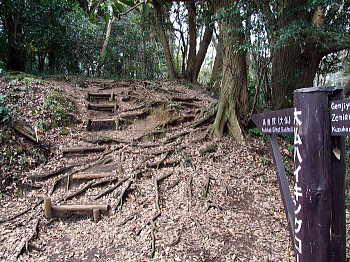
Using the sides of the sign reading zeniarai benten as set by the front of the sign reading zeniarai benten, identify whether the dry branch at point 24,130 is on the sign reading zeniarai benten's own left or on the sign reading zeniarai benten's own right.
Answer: on the sign reading zeniarai benten's own right

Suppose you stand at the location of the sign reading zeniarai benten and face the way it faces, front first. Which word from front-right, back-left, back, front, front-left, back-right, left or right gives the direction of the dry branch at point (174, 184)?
back-right

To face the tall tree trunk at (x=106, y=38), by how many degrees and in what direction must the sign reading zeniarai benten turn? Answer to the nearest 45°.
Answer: approximately 135° to its right

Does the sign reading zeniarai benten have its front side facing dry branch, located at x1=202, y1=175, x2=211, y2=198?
no

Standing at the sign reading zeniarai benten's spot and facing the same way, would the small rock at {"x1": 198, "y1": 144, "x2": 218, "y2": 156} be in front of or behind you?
behind

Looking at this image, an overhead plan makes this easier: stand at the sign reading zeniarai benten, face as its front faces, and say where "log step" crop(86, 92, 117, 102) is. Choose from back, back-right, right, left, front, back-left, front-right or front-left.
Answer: back-right

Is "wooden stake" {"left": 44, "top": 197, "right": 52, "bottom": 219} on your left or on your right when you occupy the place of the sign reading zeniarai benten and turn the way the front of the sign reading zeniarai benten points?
on your right

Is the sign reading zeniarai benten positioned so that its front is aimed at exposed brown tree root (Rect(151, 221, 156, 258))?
no

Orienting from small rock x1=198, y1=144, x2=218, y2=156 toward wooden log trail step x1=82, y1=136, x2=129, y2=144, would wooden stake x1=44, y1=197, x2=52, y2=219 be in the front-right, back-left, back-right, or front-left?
front-left

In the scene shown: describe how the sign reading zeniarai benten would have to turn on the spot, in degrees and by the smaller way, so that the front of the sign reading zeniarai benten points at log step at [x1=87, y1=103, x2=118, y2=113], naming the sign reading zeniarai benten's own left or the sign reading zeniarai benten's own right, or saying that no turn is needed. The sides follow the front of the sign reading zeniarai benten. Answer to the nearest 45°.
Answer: approximately 135° to the sign reading zeniarai benten's own right

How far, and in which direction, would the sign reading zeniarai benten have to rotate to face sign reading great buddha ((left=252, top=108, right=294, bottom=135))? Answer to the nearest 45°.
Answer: approximately 135° to its right

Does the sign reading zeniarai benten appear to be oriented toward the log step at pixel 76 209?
no

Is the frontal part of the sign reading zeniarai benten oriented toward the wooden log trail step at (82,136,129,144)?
no

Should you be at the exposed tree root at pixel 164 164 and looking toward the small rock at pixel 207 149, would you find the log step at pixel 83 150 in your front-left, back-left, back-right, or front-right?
back-left

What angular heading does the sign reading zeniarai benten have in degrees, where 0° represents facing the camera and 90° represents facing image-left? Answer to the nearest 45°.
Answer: approximately 0°
